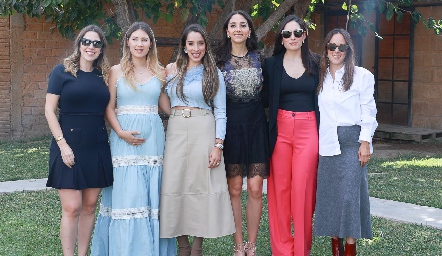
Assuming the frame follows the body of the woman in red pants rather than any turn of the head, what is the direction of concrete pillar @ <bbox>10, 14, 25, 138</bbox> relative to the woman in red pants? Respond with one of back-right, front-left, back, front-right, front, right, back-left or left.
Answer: back-right

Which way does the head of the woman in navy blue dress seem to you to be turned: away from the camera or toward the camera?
toward the camera

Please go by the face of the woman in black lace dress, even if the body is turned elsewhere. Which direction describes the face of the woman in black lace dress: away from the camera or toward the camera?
toward the camera

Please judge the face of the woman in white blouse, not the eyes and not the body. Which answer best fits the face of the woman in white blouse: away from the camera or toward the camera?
toward the camera

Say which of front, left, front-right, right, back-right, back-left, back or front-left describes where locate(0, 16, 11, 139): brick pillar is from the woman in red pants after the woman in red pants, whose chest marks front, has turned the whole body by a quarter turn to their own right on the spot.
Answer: front-right

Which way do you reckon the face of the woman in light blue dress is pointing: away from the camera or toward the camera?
toward the camera

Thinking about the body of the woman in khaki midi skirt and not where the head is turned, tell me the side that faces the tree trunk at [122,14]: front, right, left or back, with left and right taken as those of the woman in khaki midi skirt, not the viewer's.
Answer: back

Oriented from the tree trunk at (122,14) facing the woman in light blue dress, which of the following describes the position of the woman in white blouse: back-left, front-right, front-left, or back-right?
front-left

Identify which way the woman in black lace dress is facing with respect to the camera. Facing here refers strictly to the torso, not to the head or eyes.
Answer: toward the camera

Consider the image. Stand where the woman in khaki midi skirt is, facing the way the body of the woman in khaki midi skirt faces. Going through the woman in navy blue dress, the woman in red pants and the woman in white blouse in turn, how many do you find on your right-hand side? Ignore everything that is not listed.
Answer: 1

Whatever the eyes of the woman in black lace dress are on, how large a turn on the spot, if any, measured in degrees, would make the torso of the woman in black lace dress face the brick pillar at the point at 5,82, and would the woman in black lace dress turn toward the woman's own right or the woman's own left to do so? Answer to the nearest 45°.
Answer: approximately 135° to the woman's own right

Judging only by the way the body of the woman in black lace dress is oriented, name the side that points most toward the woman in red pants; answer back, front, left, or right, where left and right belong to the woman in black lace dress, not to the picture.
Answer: left

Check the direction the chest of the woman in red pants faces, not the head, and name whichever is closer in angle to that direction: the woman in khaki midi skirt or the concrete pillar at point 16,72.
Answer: the woman in khaki midi skirt

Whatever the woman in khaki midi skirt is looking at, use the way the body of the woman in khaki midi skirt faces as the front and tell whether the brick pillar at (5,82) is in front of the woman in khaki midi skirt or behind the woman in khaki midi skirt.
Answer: behind

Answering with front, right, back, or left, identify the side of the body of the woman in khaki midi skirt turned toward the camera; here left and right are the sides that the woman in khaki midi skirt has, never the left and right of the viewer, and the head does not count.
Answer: front

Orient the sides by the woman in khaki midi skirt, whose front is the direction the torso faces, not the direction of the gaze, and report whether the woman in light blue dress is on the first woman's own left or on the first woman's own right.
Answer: on the first woman's own right

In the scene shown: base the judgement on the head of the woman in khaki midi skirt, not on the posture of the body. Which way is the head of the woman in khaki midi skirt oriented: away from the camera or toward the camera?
toward the camera

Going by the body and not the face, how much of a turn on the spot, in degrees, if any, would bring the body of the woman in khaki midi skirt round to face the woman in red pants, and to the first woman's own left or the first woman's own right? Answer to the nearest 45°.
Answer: approximately 90° to the first woman's own left

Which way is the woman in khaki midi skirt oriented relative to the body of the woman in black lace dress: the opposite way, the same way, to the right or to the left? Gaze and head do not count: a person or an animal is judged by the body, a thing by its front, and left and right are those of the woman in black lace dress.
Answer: the same way
